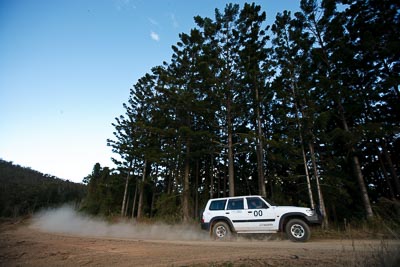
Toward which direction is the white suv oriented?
to the viewer's right
